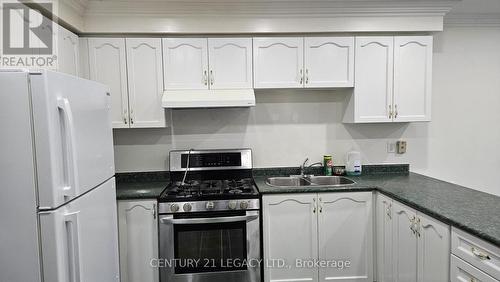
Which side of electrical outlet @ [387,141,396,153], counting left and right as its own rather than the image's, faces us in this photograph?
front

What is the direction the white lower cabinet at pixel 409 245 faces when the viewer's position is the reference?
facing the viewer and to the left of the viewer

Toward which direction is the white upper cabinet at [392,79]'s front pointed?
toward the camera

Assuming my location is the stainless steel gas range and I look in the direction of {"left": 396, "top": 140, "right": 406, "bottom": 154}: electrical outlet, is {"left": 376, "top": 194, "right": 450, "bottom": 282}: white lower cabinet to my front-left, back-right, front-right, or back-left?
front-right

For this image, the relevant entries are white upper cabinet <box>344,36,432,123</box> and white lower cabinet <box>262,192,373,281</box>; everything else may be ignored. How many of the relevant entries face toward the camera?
2

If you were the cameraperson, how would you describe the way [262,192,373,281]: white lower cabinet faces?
facing the viewer

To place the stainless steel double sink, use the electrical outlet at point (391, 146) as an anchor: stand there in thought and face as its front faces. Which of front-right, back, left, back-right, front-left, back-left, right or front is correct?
front-right

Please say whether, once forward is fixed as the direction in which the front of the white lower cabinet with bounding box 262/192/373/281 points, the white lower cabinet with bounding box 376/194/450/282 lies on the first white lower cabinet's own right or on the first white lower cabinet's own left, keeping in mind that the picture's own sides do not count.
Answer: on the first white lower cabinet's own left

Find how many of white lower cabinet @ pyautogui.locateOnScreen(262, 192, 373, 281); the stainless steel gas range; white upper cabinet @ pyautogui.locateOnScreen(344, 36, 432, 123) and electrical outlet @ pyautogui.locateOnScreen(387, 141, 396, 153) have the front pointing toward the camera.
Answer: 4
